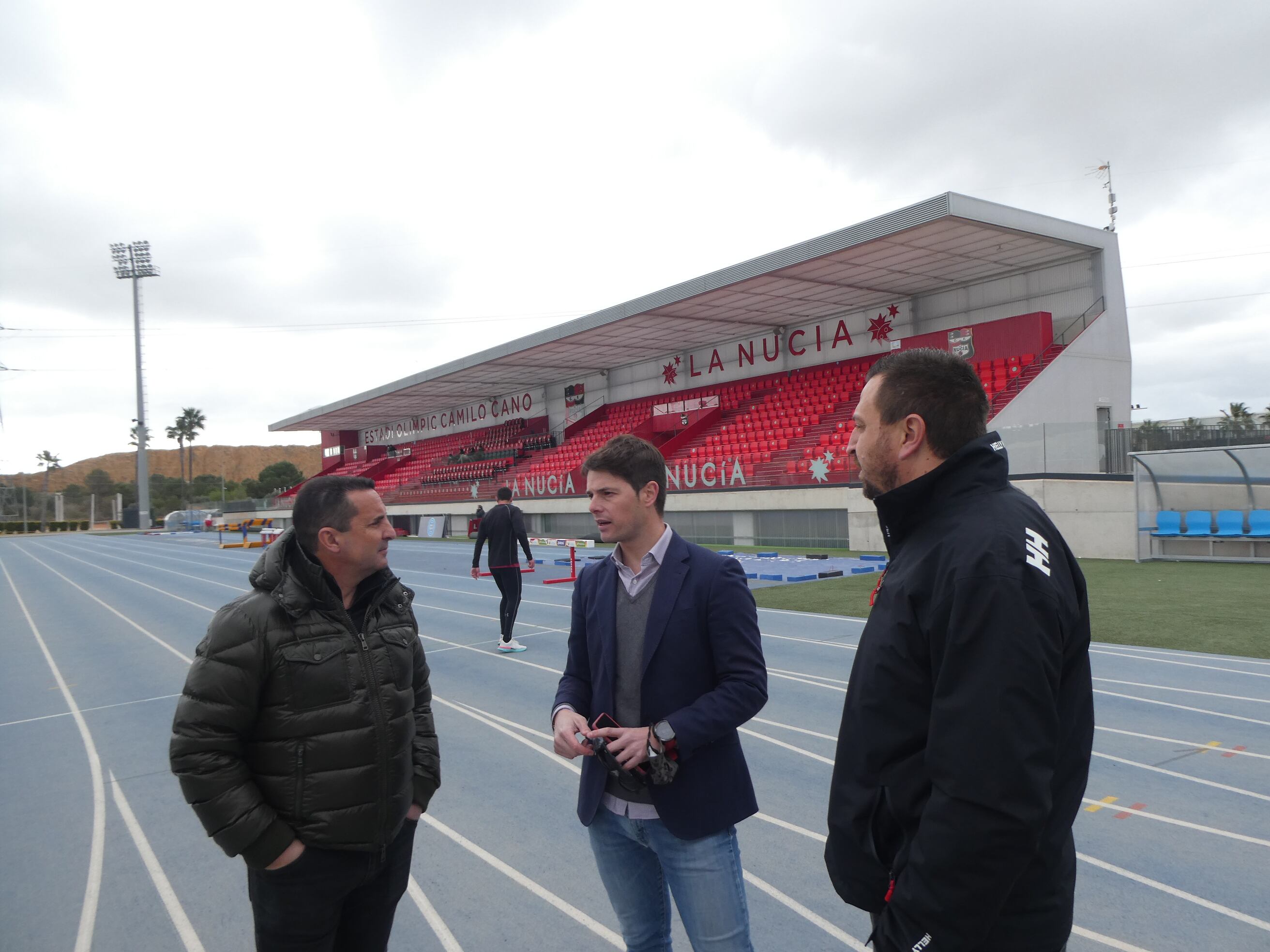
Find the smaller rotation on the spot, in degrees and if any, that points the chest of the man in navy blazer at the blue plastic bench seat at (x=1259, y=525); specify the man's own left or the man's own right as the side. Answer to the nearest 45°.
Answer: approximately 180°

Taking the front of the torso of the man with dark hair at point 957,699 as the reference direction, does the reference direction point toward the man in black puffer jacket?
yes

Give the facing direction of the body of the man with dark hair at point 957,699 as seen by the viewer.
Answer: to the viewer's left

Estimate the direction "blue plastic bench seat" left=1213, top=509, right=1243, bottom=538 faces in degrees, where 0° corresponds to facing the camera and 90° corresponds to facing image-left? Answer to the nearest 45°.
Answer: approximately 0°

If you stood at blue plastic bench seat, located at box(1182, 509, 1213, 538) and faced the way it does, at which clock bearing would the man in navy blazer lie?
The man in navy blazer is roughly at 12 o'clock from the blue plastic bench seat.

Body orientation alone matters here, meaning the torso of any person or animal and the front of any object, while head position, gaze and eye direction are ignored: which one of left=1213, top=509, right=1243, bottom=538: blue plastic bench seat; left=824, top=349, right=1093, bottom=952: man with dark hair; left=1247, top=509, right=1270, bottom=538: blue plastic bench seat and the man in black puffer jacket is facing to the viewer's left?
the man with dark hair

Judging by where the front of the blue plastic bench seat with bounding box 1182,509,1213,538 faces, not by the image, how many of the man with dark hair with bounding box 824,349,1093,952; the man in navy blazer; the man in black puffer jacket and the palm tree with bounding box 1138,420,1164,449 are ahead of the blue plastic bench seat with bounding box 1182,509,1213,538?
3

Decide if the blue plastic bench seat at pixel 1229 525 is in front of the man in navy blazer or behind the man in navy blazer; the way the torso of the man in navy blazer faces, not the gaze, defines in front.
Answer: behind

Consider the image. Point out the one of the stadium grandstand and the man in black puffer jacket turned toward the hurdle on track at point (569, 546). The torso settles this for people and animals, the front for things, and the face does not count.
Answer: the stadium grandstand

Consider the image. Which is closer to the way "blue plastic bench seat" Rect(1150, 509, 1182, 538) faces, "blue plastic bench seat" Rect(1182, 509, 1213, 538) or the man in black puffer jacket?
the man in black puffer jacket

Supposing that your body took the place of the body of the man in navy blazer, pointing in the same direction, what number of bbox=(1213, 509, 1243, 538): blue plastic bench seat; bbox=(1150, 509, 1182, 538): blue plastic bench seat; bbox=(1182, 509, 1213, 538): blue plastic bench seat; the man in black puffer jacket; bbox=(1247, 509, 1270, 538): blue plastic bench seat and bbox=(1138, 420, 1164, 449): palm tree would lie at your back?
5

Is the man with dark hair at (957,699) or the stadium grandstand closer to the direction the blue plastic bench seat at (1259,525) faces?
the man with dark hair
